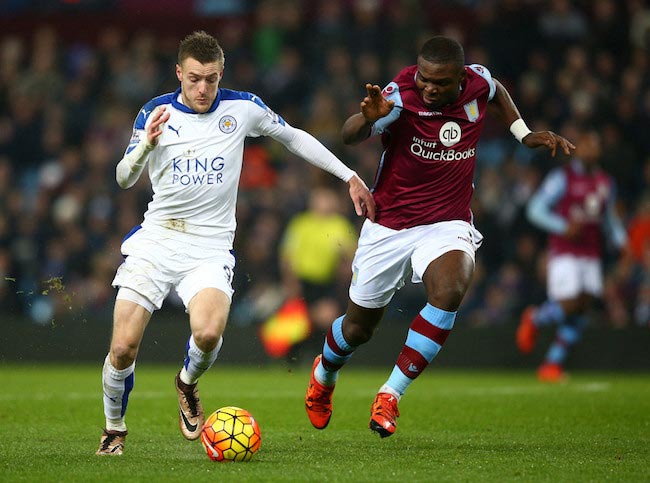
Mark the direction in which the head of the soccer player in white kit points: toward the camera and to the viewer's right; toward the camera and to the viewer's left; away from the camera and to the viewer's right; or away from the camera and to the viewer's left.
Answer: toward the camera and to the viewer's right

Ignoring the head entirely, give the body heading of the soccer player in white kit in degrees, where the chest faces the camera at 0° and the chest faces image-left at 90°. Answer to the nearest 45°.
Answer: approximately 0°

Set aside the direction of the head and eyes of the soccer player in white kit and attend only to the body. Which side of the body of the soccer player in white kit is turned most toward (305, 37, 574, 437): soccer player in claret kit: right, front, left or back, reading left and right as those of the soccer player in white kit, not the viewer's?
left

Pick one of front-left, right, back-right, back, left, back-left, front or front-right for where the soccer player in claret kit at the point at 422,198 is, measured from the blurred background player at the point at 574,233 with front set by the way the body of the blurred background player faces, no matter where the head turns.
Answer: front-right

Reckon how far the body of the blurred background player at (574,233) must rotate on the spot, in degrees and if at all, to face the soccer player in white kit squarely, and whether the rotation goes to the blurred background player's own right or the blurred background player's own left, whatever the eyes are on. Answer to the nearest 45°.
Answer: approximately 45° to the blurred background player's own right

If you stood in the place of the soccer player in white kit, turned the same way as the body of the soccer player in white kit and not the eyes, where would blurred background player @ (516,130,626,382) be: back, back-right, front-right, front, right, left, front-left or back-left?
back-left
